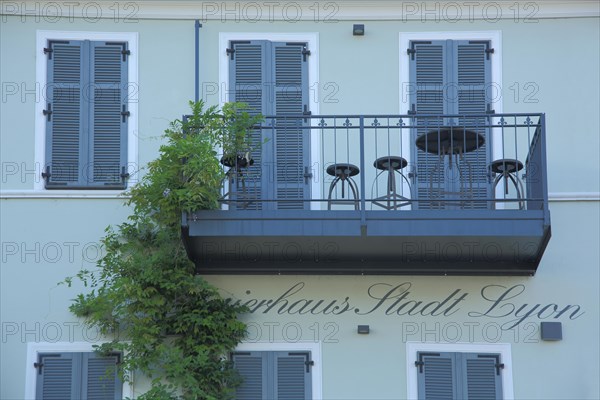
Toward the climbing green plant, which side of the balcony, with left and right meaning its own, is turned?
right

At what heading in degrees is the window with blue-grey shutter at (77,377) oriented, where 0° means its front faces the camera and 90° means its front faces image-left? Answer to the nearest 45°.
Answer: approximately 0°

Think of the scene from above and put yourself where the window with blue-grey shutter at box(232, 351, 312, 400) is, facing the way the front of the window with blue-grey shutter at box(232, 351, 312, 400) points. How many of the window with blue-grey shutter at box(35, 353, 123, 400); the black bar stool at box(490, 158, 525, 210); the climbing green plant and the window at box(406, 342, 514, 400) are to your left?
2

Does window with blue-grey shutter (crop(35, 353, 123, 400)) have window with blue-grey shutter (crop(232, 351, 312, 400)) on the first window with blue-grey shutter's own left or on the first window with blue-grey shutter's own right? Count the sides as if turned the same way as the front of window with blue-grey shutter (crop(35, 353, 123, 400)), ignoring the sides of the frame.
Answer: on the first window with blue-grey shutter's own left

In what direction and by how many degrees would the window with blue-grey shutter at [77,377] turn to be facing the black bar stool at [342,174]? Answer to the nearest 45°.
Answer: approximately 90° to its left
